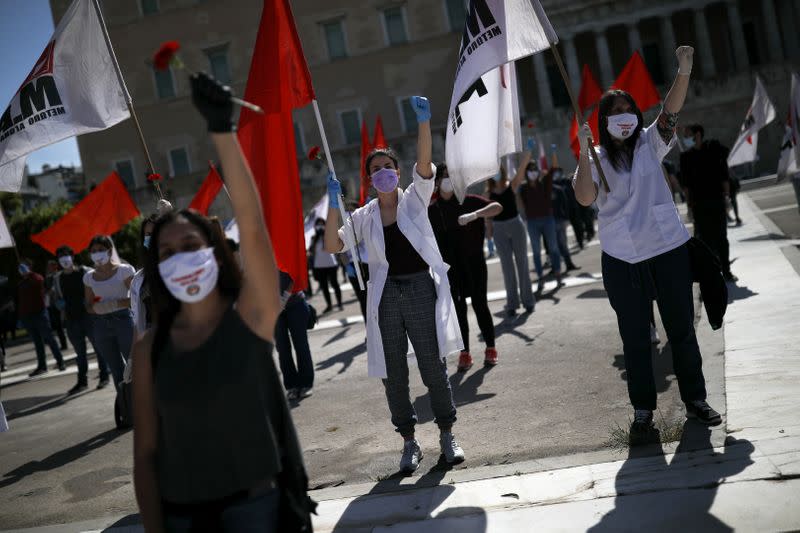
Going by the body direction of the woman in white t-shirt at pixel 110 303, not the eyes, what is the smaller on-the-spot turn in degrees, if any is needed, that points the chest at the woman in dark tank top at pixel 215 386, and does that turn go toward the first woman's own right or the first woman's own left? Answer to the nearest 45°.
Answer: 0° — they already face them

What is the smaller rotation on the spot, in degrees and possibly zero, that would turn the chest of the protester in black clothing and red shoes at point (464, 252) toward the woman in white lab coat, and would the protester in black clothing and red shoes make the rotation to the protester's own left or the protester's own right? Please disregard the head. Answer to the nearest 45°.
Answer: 0° — they already face them

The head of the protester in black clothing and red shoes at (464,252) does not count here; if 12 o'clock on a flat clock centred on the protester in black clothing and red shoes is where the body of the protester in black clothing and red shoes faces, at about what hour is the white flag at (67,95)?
The white flag is roughly at 2 o'clock from the protester in black clothing and red shoes.

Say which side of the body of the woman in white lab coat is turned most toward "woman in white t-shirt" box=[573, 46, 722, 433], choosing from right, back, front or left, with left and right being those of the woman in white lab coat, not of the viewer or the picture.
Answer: left

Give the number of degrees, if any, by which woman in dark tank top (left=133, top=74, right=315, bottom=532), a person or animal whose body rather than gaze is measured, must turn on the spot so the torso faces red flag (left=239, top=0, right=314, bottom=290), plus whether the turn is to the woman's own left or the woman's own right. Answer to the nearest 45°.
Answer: approximately 180°
